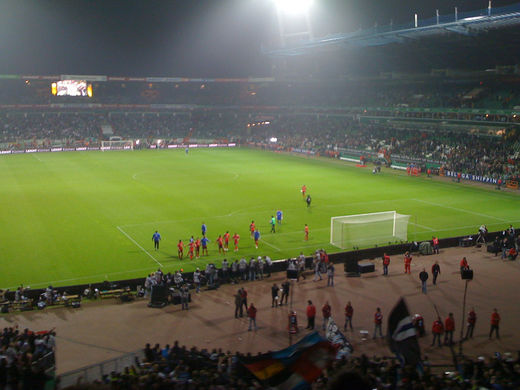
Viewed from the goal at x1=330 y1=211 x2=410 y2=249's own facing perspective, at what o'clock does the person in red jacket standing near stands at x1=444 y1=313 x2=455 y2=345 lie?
The person in red jacket standing near stands is roughly at 7 o'clock from the goal.

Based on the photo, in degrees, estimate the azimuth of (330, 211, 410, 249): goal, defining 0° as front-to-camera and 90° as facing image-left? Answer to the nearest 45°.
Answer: approximately 135°

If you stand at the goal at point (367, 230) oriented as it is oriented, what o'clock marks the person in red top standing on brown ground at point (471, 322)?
The person in red top standing on brown ground is roughly at 7 o'clock from the goal.

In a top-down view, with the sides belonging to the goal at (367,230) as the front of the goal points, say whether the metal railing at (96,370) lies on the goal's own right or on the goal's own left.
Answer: on the goal's own left

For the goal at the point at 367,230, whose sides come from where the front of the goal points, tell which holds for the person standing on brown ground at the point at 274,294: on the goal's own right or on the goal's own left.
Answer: on the goal's own left

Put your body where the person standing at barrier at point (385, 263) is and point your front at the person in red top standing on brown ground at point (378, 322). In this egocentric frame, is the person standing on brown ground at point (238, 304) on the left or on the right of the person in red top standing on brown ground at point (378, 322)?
right

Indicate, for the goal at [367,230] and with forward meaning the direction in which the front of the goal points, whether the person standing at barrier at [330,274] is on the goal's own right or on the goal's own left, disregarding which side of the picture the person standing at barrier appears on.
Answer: on the goal's own left

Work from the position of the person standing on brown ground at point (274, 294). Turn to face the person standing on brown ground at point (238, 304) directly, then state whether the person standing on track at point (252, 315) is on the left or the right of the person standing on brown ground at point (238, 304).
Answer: left

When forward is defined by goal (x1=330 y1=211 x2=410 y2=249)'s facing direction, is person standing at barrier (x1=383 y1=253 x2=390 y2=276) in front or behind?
behind

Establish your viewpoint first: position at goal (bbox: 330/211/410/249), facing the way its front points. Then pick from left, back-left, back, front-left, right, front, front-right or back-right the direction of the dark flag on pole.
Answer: back-left

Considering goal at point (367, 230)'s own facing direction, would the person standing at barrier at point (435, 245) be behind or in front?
behind

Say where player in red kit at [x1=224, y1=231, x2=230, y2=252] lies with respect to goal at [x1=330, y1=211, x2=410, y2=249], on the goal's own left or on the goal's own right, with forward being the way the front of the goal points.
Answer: on the goal's own left

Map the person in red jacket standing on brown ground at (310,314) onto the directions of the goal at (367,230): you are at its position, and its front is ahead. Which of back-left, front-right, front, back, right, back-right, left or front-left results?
back-left

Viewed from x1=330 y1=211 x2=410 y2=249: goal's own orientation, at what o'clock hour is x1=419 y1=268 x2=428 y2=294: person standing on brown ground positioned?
The person standing on brown ground is roughly at 7 o'clock from the goal.

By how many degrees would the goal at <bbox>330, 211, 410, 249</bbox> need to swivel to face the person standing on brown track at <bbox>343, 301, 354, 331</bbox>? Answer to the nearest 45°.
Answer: approximately 135° to its left

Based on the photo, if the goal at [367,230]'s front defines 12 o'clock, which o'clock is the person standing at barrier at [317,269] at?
The person standing at barrier is roughly at 8 o'clock from the goal.
